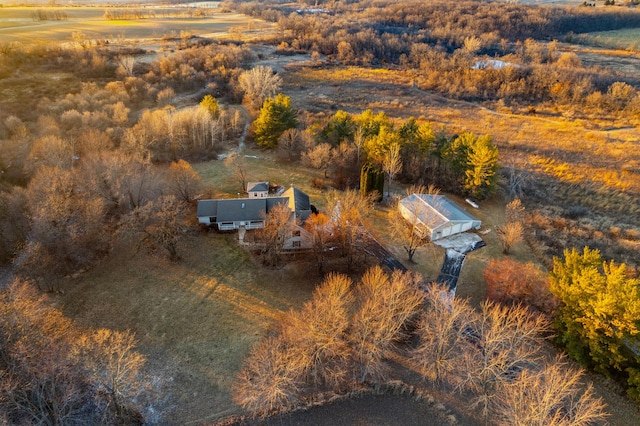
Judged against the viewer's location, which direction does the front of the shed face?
facing the viewer

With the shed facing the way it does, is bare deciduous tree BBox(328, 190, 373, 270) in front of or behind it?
in front

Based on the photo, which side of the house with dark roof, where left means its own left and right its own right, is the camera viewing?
front

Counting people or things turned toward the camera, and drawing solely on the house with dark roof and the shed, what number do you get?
2

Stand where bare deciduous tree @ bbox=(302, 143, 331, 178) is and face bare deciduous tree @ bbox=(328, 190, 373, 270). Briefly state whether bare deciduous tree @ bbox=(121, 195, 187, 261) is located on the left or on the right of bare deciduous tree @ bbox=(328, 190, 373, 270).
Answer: right

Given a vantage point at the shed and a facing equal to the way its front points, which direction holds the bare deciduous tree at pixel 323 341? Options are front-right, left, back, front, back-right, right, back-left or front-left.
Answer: front

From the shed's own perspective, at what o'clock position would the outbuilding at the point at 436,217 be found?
The outbuilding is roughly at 10 o'clock from the shed.

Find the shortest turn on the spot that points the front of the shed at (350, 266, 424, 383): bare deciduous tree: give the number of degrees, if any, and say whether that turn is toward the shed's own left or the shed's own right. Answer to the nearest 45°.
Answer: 0° — it already faces it

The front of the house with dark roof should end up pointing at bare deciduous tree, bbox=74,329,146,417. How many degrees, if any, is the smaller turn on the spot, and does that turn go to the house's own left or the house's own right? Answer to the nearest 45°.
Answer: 0° — it already faces it

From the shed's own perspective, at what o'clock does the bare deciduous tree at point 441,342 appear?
The bare deciduous tree is roughly at 11 o'clock from the shed.

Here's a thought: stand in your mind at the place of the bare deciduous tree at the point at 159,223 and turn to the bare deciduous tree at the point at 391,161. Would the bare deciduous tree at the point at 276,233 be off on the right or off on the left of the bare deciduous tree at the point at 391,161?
right
